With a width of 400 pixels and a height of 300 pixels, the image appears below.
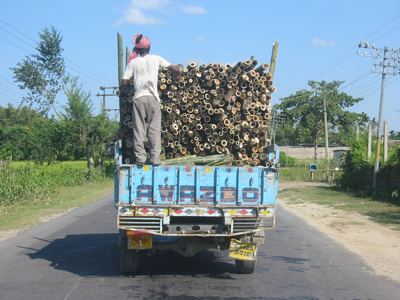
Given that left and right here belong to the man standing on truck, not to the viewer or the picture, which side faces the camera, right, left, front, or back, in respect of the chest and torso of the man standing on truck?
back

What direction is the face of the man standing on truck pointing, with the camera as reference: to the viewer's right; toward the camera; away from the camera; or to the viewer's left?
away from the camera

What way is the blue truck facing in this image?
away from the camera

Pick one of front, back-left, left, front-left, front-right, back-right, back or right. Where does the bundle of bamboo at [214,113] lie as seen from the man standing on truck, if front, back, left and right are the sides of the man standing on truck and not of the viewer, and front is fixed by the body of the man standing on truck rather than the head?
front-right
